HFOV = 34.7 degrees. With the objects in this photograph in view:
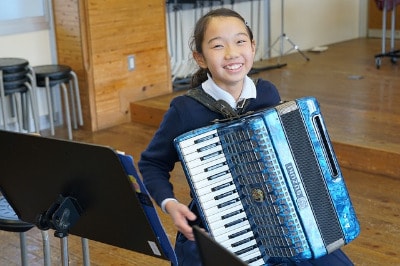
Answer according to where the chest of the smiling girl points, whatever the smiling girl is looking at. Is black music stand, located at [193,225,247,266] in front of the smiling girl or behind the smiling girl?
in front

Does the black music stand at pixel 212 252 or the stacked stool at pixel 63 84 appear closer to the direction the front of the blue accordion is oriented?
the black music stand

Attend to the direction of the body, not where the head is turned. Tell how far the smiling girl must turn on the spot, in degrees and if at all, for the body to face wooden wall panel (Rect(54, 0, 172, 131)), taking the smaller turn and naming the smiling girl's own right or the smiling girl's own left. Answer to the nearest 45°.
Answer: approximately 135° to the smiling girl's own right

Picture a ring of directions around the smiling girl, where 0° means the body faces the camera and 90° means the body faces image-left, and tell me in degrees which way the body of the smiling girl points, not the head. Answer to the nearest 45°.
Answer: approximately 315°

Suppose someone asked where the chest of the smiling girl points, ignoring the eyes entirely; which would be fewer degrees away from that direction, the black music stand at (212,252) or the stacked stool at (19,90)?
the black music stand

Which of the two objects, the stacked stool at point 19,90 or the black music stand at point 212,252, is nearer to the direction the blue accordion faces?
the black music stand

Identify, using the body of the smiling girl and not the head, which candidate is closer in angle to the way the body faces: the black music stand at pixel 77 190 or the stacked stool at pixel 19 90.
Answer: the black music stand

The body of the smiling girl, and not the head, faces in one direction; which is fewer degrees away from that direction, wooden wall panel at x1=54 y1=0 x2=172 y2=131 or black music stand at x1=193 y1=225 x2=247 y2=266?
the black music stand

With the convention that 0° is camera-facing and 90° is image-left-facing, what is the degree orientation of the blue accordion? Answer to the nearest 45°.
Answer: approximately 0°

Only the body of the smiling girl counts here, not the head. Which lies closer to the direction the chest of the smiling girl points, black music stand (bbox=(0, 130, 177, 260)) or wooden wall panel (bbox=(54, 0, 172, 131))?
the black music stand

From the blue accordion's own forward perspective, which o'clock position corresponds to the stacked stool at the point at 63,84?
The stacked stool is roughly at 5 o'clock from the blue accordion.

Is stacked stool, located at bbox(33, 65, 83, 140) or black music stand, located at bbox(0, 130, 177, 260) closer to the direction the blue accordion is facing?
the black music stand
